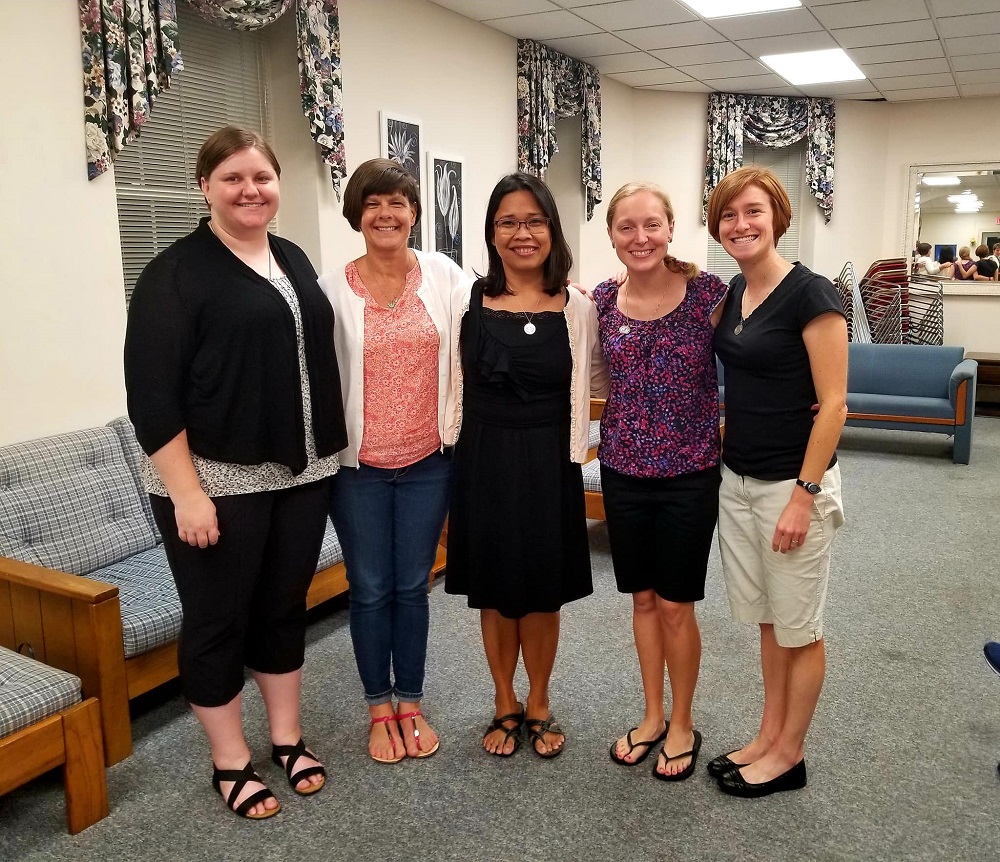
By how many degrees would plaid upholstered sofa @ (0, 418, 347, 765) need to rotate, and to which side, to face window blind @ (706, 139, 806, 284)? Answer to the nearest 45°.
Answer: approximately 90° to its left

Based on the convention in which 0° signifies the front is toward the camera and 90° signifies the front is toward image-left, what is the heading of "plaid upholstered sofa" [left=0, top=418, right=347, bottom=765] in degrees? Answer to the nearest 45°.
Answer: approximately 315°

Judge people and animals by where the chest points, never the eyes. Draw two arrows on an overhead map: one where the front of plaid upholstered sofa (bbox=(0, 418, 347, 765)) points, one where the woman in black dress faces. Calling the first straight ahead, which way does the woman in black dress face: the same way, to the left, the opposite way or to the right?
to the right

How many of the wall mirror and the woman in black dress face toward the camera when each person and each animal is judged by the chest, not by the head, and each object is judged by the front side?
2

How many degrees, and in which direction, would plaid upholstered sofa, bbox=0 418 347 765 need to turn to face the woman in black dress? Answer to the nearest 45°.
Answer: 0° — it already faces them

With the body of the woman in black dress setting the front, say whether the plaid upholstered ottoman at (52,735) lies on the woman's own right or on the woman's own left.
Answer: on the woman's own right

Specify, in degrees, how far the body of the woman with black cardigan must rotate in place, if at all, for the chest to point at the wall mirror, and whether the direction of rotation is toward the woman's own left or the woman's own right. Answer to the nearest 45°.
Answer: approximately 90° to the woman's own left
